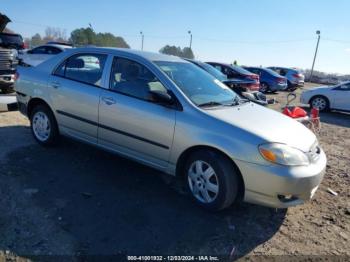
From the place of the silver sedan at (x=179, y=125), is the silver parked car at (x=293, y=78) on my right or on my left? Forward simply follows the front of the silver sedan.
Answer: on my left

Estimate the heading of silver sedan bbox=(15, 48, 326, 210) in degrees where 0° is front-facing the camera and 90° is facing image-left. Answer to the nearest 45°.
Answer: approximately 315°

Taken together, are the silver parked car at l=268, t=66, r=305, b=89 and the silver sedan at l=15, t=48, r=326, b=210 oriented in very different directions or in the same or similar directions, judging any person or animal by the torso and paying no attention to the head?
very different directions

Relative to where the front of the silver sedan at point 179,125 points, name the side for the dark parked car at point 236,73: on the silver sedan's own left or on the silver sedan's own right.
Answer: on the silver sedan's own left
